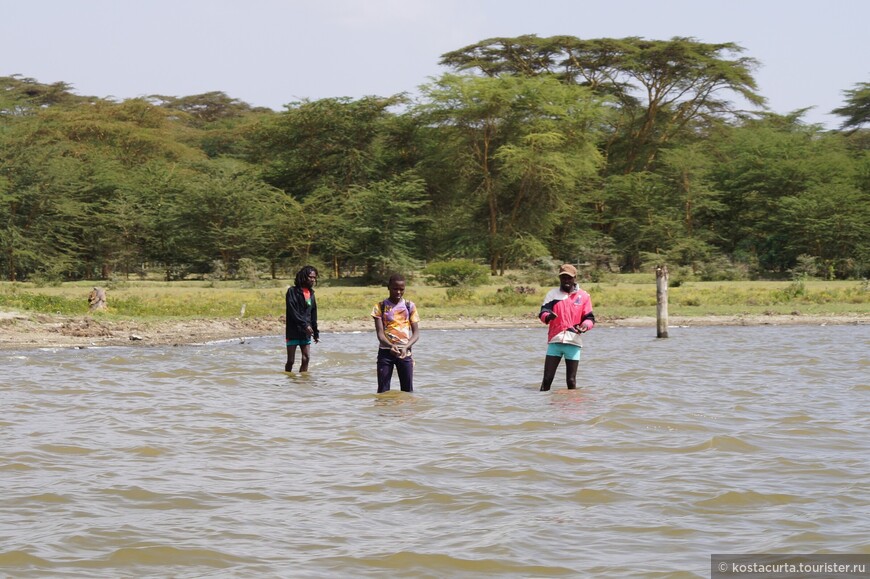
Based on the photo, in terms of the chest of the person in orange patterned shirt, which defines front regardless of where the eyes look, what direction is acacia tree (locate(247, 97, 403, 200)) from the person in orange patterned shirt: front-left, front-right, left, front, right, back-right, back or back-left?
back

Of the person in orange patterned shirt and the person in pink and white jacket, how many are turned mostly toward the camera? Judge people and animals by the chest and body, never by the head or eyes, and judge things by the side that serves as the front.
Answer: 2

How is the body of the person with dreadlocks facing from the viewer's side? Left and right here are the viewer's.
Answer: facing the viewer and to the right of the viewer

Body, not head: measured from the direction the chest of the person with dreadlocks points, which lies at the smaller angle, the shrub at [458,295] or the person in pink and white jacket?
the person in pink and white jacket

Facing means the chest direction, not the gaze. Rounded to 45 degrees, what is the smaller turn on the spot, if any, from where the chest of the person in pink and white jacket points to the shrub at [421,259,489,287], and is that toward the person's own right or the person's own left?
approximately 180°

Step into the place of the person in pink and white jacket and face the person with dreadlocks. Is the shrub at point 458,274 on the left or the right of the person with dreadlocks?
right

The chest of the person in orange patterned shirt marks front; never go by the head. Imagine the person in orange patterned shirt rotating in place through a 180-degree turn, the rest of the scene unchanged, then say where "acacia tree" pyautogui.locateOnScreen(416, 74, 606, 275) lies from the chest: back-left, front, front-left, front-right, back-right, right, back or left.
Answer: front

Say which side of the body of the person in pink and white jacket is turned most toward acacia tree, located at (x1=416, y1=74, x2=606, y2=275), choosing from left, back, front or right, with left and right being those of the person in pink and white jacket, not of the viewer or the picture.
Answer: back

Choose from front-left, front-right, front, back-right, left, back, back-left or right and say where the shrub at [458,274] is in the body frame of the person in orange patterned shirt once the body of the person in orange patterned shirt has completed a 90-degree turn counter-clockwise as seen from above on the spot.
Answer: left

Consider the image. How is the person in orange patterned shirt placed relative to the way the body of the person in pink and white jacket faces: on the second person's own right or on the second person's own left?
on the second person's own right

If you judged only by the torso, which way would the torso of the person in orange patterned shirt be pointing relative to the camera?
toward the camera

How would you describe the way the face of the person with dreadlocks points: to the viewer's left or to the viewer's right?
to the viewer's right
